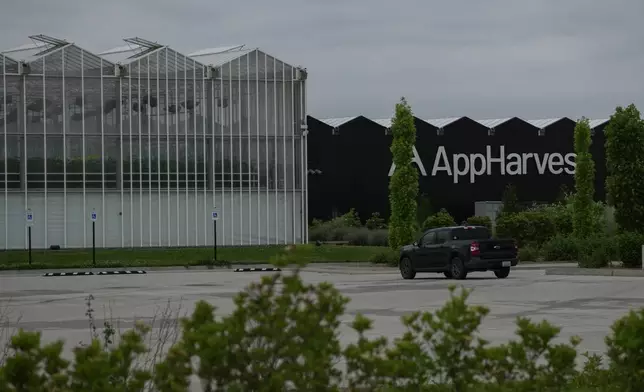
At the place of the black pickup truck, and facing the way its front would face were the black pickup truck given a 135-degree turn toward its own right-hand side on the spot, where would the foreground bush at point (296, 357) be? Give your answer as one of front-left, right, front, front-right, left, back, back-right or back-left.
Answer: right

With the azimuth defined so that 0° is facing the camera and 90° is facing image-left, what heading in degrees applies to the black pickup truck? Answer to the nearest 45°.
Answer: approximately 135°

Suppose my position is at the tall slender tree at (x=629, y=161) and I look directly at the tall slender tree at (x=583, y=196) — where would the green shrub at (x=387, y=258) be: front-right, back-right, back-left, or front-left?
front-left

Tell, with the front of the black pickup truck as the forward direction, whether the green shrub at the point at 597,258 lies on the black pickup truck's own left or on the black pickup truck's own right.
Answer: on the black pickup truck's own right

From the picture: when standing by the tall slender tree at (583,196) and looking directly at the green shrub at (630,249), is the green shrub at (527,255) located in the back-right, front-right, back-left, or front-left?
back-right

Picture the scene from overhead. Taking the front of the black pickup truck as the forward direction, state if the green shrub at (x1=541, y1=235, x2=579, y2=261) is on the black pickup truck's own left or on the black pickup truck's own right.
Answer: on the black pickup truck's own right

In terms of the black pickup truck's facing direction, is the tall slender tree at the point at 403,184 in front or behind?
in front

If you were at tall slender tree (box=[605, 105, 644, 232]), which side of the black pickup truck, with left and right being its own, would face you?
right

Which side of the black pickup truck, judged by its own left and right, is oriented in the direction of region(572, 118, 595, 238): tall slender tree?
right

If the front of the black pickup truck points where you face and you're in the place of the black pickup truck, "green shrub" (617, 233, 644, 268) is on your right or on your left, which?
on your right
